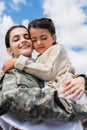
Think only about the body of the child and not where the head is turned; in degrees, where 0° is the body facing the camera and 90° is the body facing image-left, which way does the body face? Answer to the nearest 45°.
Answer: approximately 45°
